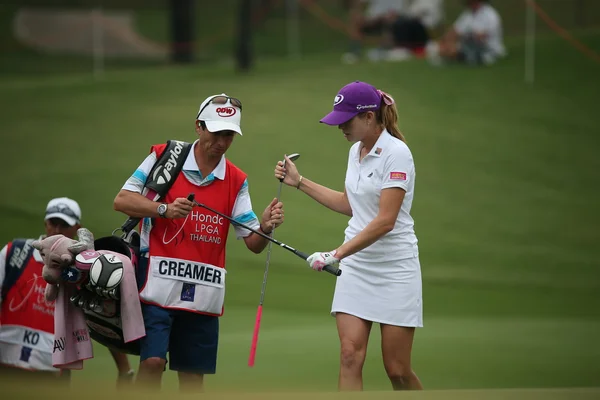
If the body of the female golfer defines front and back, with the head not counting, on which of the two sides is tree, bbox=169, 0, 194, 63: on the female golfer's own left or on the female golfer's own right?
on the female golfer's own right

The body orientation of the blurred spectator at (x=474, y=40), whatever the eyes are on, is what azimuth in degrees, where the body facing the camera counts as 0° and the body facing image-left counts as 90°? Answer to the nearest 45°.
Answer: approximately 45°

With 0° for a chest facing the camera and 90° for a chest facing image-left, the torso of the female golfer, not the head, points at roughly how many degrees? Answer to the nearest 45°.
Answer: approximately 45°

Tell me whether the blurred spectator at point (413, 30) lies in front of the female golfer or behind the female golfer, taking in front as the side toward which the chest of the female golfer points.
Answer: behind

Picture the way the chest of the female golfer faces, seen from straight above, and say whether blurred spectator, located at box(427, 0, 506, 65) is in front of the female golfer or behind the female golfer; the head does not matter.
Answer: behind
